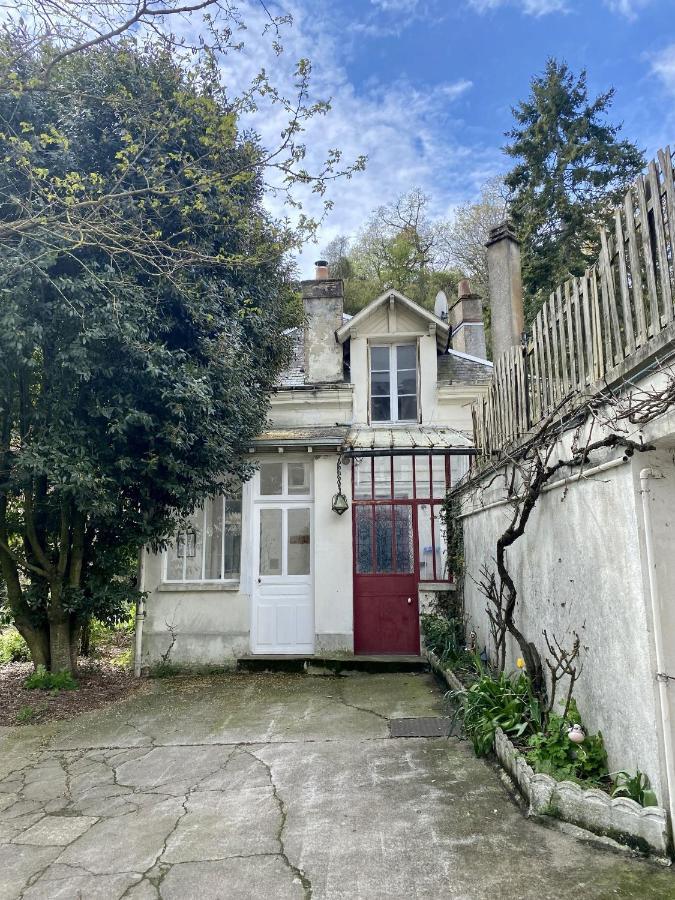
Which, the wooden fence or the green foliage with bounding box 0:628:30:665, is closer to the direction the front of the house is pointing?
the wooden fence

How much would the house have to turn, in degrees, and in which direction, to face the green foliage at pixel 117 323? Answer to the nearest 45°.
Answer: approximately 45° to its right

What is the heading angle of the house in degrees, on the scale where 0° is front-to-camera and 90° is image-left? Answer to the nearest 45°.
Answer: approximately 0°

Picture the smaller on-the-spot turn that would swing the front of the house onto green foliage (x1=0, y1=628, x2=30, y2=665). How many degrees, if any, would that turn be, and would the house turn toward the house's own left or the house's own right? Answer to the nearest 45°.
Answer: approximately 90° to the house's own right

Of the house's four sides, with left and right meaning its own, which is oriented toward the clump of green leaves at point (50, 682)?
right
